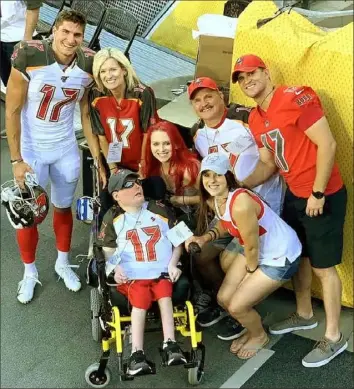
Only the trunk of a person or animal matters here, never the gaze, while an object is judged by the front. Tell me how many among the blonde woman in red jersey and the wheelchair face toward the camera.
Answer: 2

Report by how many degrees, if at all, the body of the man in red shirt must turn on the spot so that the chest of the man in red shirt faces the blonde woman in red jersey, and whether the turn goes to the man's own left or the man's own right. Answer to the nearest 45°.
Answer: approximately 45° to the man's own right

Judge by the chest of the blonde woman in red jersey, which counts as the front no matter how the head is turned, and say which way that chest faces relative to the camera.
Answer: toward the camera

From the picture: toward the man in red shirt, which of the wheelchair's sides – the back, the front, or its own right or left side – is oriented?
left

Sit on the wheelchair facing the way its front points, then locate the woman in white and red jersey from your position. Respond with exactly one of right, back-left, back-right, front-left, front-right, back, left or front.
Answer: left

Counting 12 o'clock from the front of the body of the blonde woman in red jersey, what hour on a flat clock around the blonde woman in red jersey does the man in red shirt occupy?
The man in red shirt is roughly at 10 o'clock from the blonde woman in red jersey.

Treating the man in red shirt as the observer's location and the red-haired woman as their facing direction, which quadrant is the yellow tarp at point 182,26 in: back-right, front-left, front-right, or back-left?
front-right

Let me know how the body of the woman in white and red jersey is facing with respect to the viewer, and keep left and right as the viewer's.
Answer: facing the viewer and to the left of the viewer

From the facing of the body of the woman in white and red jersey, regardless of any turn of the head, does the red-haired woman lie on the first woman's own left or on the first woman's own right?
on the first woman's own right
